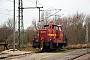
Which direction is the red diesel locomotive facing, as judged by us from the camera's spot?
facing the viewer and to the left of the viewer
